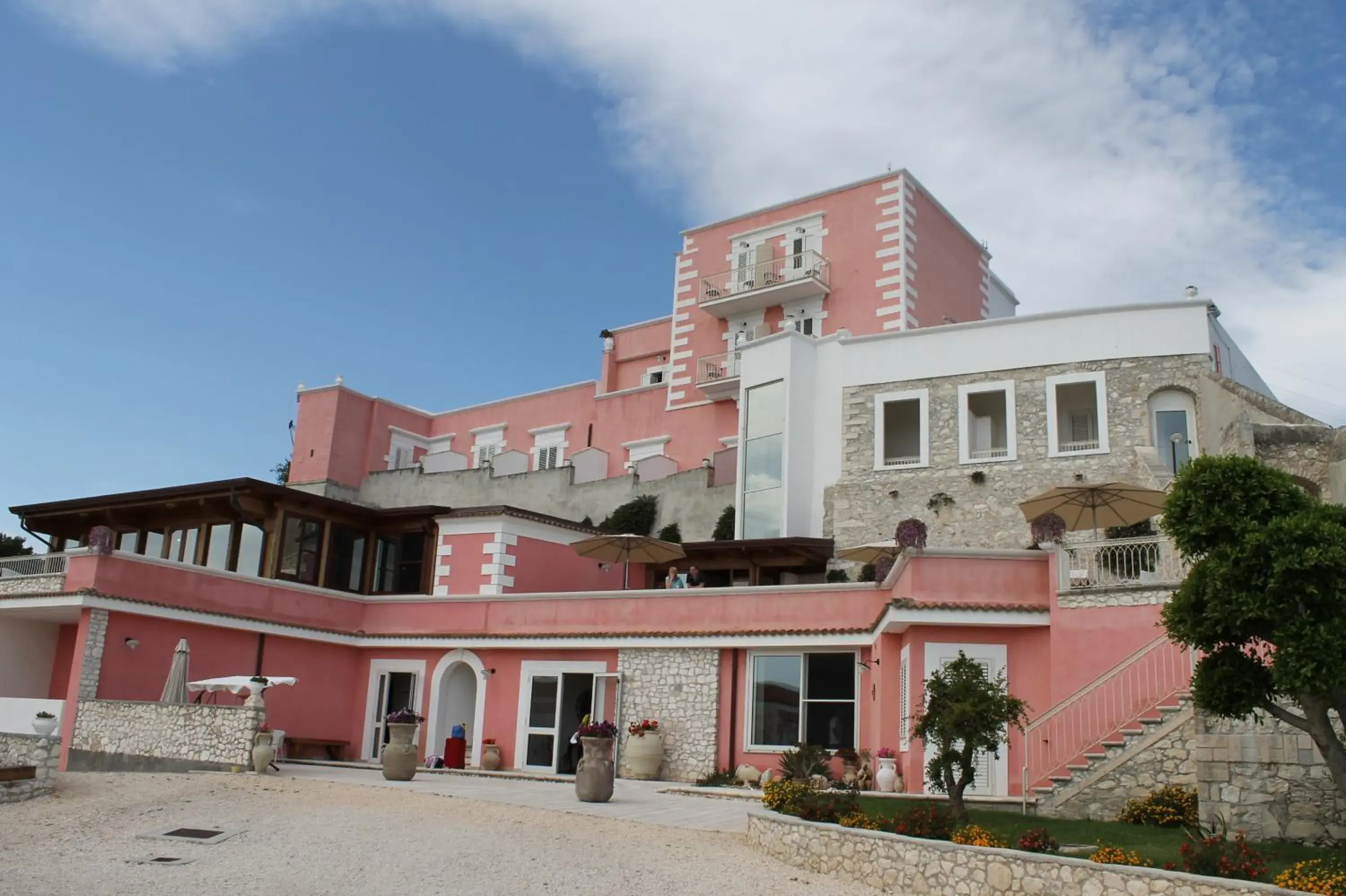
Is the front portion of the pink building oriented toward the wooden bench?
no

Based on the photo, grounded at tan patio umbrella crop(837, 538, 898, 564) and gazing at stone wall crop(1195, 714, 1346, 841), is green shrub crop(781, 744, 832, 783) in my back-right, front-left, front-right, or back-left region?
front-right

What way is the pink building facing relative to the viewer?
toward the camera

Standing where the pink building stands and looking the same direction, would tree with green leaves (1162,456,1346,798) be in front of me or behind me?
in front

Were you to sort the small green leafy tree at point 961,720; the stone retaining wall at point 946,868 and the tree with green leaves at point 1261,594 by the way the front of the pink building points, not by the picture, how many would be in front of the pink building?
3

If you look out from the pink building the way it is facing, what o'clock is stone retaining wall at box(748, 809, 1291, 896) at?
The stone retaining wall is roughly at 12 o'clock from the pink building.

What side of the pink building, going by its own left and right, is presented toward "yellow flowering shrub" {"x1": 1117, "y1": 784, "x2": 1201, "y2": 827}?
front

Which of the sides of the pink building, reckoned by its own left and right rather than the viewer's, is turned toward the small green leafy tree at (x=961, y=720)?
front

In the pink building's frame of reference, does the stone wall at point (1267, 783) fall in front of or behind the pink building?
in front
